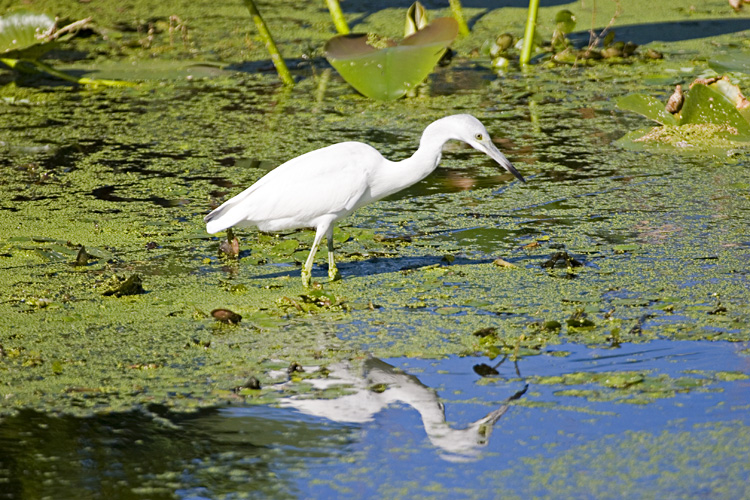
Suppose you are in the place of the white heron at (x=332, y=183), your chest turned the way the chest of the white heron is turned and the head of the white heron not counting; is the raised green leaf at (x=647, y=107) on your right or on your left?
on your left

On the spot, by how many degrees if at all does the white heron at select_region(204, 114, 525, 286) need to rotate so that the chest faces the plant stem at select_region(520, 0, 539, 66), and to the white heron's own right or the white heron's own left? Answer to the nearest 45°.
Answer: approximately 90° to the white heron's own left

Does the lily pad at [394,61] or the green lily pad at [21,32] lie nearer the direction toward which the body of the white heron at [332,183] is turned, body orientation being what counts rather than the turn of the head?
the lily pad

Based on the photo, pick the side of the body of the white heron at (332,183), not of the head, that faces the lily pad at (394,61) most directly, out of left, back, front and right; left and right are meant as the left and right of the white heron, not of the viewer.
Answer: left

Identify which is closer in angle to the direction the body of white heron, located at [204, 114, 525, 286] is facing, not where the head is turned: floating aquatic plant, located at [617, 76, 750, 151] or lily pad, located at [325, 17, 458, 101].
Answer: the floating aquatic plant

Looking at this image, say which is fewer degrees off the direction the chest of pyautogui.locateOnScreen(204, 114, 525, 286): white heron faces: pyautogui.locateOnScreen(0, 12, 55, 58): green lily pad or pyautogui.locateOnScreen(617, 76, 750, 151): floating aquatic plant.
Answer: the floating aquatic plant

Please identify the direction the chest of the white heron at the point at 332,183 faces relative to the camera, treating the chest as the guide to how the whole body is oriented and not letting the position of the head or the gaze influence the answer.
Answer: to the viewer's right

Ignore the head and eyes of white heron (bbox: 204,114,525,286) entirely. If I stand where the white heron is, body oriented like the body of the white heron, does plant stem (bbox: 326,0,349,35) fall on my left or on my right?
on my left

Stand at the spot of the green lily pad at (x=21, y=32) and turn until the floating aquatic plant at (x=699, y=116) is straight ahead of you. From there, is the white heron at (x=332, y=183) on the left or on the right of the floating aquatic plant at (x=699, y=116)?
right

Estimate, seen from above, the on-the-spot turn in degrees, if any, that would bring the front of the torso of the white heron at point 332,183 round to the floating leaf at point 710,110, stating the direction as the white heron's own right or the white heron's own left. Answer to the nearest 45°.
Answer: approximately 45° to the white heron's own left

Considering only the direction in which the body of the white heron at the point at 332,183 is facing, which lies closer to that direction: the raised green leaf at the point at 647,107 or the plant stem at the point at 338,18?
the raised green leaf

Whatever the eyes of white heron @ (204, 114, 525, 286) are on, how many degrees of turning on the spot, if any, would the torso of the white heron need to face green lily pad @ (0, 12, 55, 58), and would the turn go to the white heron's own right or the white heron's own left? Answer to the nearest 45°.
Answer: approximately 135° to the white heron's own left

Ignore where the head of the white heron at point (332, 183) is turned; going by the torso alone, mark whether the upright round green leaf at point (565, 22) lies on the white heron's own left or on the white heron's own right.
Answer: on the white heron's own left
